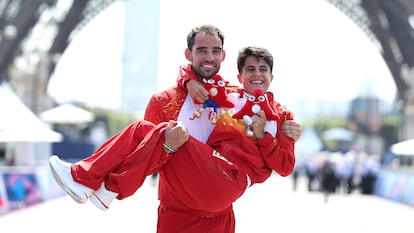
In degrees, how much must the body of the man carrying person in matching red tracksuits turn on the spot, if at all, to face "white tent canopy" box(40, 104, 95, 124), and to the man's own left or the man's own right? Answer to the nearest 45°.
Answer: approximately 180°

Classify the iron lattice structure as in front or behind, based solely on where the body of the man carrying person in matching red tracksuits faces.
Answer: behind

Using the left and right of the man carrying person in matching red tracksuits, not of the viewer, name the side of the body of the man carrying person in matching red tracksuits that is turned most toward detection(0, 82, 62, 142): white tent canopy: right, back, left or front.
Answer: back

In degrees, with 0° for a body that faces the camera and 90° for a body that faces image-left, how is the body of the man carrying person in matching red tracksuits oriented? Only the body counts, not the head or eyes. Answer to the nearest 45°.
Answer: approximately 0°

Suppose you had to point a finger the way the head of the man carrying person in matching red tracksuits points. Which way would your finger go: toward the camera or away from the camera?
toward the camera
